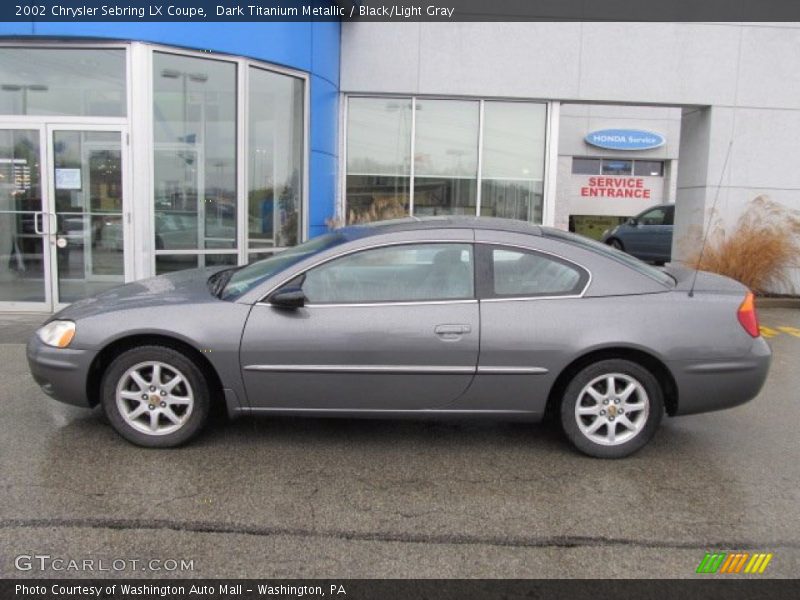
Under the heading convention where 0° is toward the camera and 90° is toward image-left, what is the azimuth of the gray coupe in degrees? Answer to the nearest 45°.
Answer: approximately 90°

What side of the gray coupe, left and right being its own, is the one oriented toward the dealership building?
right

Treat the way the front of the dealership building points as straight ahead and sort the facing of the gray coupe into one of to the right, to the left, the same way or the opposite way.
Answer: to the right

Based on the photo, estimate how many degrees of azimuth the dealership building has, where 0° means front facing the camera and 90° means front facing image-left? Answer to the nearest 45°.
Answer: approximately 0°

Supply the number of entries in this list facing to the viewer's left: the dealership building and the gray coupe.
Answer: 1

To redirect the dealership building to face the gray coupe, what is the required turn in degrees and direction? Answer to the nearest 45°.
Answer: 0° — it already faces it
